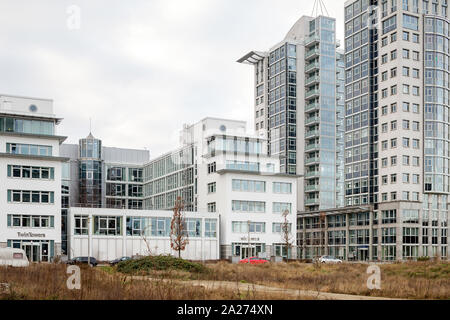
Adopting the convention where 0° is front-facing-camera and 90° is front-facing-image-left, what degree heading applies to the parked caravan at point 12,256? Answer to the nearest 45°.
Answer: approximately 270°
